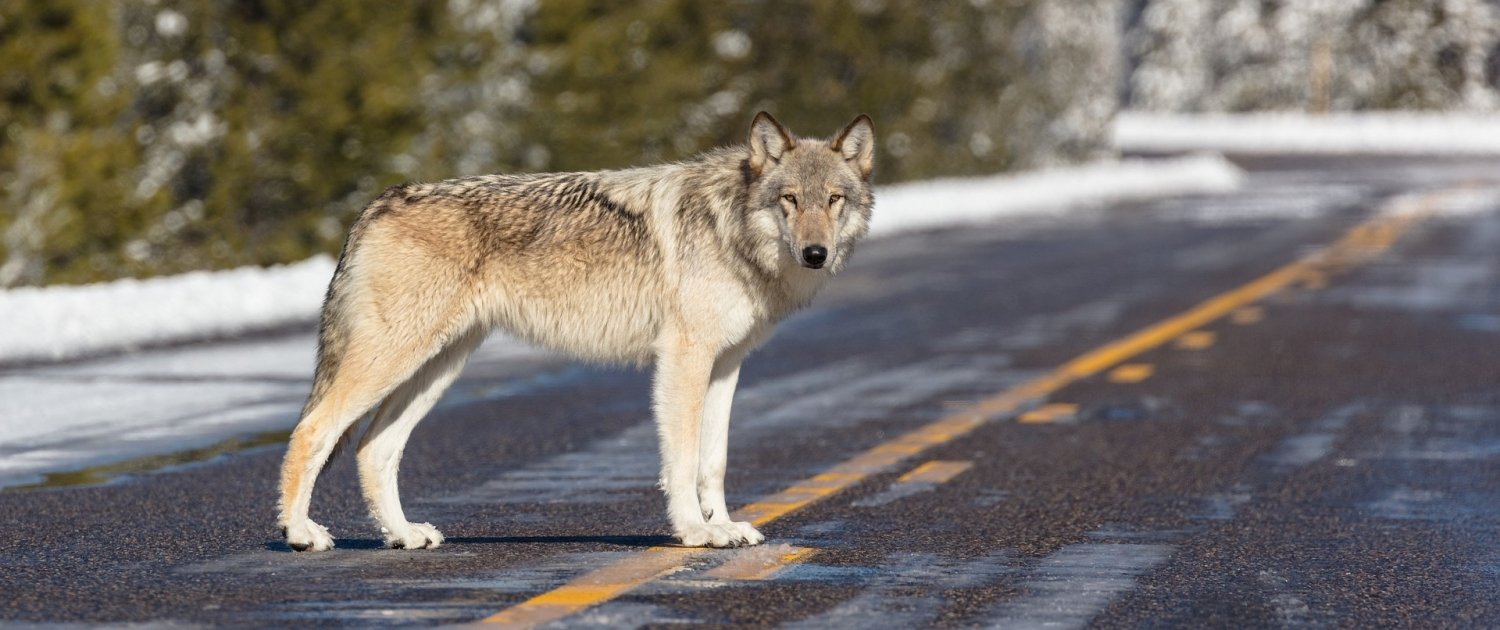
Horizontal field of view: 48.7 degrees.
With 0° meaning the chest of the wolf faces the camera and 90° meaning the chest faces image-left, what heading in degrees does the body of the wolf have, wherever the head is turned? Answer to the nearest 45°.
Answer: approximately 270°
